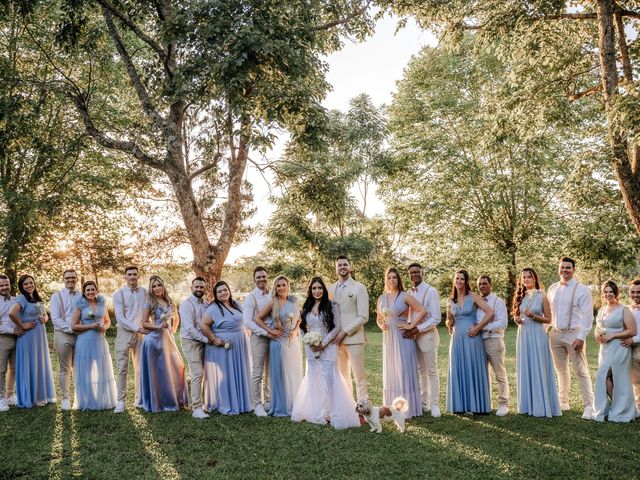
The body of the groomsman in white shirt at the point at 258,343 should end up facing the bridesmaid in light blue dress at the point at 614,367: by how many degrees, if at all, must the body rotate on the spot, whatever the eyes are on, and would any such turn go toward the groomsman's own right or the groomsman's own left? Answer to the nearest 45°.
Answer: approximately 45° to the groomsman's own left

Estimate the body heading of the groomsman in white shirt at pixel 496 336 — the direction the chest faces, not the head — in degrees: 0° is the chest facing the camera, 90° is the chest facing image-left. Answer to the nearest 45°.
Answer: approximately 45°

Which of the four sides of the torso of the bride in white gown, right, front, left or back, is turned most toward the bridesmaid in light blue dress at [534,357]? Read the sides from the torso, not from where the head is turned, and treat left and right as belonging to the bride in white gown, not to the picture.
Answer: left
